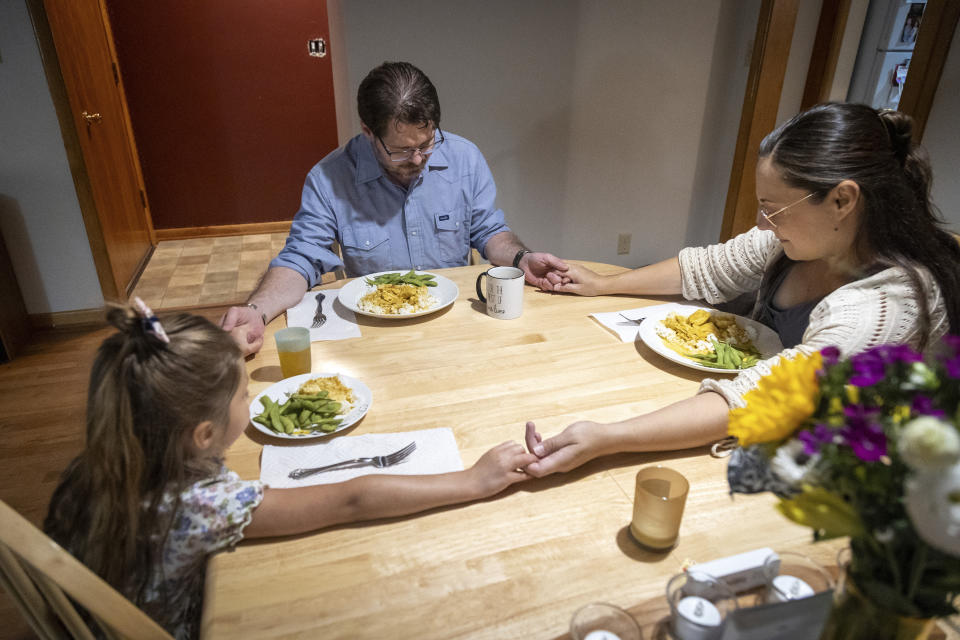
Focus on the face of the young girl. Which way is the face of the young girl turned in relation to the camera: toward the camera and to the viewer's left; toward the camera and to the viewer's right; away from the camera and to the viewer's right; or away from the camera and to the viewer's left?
away from the camera and to the viewer's right

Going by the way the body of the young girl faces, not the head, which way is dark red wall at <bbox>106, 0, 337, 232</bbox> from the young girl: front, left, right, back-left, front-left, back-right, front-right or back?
front-left

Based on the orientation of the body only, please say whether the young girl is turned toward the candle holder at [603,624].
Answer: no

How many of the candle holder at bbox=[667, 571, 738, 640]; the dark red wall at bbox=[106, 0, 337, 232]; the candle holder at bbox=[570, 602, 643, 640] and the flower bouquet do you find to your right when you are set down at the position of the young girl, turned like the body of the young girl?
3

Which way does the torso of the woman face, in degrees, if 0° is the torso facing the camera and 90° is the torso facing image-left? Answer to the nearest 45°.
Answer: approximately 45°

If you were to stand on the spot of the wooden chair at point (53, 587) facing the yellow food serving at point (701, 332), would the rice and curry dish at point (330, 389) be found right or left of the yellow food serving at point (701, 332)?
left

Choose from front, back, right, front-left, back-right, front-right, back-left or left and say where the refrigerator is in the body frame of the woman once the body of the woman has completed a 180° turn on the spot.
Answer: front-left

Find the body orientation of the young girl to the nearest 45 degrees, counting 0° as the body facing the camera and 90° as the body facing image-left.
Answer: approximately 225°

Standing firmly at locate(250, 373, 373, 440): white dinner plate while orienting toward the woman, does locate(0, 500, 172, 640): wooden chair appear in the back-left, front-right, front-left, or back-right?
back-right

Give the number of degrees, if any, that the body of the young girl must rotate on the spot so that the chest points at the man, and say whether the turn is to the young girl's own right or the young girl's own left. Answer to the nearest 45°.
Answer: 0° — they already face them

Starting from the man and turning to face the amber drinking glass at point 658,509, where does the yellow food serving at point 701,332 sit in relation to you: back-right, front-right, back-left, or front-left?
front-left

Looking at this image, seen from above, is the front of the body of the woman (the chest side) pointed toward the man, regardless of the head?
no

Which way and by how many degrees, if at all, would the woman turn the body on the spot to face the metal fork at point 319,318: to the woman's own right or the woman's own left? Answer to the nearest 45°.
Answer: approximately 45° to the woman's own right

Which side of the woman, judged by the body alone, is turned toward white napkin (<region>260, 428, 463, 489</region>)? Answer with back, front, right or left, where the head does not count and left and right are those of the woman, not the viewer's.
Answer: front

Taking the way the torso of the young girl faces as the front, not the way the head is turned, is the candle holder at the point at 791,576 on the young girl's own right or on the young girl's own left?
on the young girl's own right
